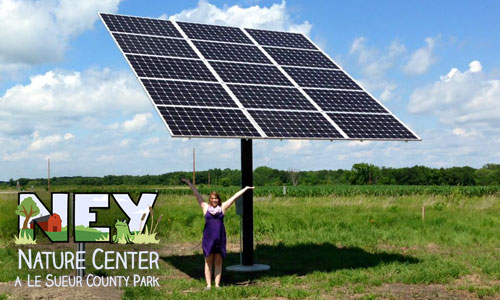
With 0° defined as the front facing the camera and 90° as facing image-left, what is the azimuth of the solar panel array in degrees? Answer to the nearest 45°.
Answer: approximately 315°
